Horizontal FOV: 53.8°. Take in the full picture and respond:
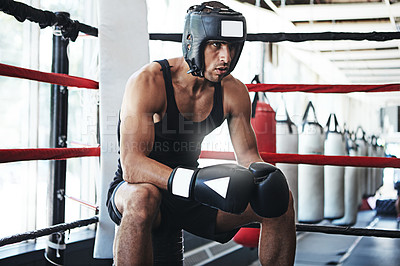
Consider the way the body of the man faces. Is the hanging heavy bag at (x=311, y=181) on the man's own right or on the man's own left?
on the man's own left

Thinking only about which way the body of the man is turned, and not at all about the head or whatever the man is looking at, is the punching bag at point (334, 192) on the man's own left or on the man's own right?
on the man's own left

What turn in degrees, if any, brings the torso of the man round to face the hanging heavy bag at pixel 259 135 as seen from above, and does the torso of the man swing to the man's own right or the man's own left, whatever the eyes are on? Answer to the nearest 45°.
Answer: approximately 135° to the man's own left

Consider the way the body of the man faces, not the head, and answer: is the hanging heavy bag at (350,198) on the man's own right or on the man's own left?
on the man's own left

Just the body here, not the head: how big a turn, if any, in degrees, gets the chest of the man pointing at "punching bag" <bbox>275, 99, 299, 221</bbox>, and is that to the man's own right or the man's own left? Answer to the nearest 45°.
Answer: approximately 135° to the man's own left

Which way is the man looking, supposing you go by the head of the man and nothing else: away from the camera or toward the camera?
toward the camera

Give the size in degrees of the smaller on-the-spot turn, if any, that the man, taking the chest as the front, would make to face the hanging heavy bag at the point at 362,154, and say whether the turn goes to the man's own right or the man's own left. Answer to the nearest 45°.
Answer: approximately 90° to the man's own left
